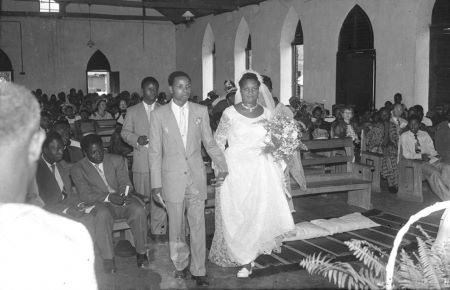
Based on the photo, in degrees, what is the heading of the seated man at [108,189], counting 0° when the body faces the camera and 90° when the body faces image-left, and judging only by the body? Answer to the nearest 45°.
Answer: approximately 315°

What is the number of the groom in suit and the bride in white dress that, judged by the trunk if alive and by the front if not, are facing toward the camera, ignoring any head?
2

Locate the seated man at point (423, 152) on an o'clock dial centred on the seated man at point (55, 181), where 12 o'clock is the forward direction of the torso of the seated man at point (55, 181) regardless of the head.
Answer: the seated man at point (423, 152) is roughly at 10 o'clock from the seated man at point (55, 181).

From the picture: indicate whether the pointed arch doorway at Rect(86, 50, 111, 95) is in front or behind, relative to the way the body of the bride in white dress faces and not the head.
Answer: behind

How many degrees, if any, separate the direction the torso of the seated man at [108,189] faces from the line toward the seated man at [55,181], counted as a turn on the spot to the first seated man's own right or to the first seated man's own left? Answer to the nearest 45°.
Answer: approximately 135° to the first seated man's own right

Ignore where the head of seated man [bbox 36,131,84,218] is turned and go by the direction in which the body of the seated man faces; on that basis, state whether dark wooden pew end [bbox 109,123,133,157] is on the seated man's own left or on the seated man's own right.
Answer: on the seated man's own left

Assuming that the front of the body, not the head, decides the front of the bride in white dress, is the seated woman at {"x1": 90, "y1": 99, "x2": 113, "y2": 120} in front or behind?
behind

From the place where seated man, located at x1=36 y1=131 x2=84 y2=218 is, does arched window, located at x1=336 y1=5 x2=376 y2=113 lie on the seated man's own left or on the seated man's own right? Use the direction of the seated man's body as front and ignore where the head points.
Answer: on the seated man's own left

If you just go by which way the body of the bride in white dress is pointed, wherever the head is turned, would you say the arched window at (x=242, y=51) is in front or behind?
behind
